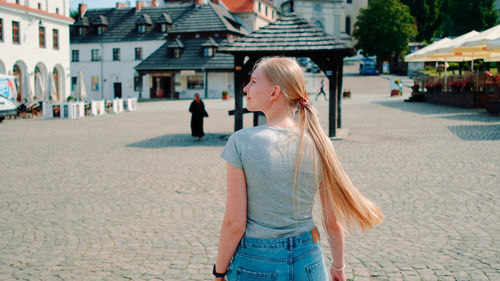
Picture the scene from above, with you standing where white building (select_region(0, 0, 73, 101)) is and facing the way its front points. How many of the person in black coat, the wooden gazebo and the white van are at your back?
0

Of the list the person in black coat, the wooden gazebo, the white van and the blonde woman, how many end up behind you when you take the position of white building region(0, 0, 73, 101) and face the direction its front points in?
0

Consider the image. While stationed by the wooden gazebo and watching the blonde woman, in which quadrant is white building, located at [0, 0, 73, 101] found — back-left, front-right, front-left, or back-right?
back-right

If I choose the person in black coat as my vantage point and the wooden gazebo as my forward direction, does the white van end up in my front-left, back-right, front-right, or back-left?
back-left

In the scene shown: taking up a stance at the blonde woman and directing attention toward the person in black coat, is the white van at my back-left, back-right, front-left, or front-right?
front-left

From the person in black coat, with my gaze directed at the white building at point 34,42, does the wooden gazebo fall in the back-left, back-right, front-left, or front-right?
back-right

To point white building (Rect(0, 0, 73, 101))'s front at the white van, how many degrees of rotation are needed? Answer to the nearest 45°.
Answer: approximately 45° to its right

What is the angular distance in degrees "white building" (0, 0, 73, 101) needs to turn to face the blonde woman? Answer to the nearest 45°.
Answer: approximately 45° to its right

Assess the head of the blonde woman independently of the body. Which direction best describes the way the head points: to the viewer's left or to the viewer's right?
to the viewer's left

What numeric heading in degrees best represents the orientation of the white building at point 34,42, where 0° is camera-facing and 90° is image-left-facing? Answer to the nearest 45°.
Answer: approximately 315°

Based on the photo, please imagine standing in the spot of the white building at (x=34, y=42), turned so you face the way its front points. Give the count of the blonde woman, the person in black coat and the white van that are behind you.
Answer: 0
